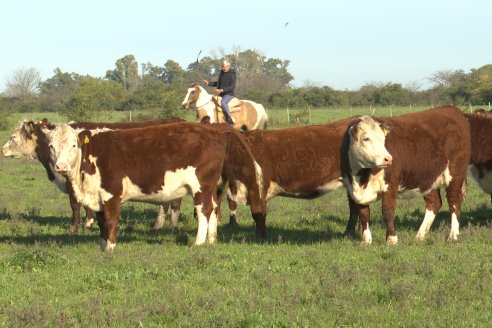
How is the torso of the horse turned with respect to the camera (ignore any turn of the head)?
to the viewer's left

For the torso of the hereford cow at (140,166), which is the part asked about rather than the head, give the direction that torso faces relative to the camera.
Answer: to the viewer's left

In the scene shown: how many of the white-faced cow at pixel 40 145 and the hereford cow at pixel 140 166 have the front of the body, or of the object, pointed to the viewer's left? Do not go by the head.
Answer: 2

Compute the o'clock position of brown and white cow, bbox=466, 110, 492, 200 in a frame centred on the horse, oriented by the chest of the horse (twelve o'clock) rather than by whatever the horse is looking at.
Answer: The brown and white cow is roughly at 8 o'clock from the horse.

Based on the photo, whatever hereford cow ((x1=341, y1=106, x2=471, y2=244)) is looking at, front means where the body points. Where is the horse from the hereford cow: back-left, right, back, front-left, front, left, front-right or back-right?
right

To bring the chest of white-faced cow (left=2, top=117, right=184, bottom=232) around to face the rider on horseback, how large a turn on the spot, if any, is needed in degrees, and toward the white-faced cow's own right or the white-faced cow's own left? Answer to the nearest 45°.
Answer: approximately 135° to the white-faced cow's own right

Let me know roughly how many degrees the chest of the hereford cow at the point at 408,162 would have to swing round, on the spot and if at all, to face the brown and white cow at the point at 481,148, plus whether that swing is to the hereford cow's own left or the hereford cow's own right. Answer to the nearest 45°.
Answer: approximately 180°

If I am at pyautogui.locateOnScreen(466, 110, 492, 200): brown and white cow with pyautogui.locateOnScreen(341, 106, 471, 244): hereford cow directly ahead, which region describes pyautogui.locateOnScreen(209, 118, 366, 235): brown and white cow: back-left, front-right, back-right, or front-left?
front-right

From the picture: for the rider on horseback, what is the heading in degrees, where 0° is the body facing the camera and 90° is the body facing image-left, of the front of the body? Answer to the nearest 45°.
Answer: approximately 45°

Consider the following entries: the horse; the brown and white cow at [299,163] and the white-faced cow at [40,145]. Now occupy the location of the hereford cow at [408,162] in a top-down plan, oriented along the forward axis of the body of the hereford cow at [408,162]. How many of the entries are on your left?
0

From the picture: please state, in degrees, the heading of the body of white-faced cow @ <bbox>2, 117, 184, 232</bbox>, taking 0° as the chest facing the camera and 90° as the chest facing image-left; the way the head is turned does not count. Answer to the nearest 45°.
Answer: approximately 90°

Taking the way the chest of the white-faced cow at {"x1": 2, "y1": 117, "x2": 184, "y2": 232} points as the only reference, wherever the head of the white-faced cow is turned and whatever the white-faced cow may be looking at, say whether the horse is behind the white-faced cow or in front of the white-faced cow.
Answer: behind

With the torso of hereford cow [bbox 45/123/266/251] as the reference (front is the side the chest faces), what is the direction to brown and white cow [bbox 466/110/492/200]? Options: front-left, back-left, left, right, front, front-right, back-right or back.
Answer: back

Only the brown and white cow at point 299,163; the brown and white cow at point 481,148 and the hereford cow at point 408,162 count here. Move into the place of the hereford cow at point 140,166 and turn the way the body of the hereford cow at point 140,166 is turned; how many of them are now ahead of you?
0
